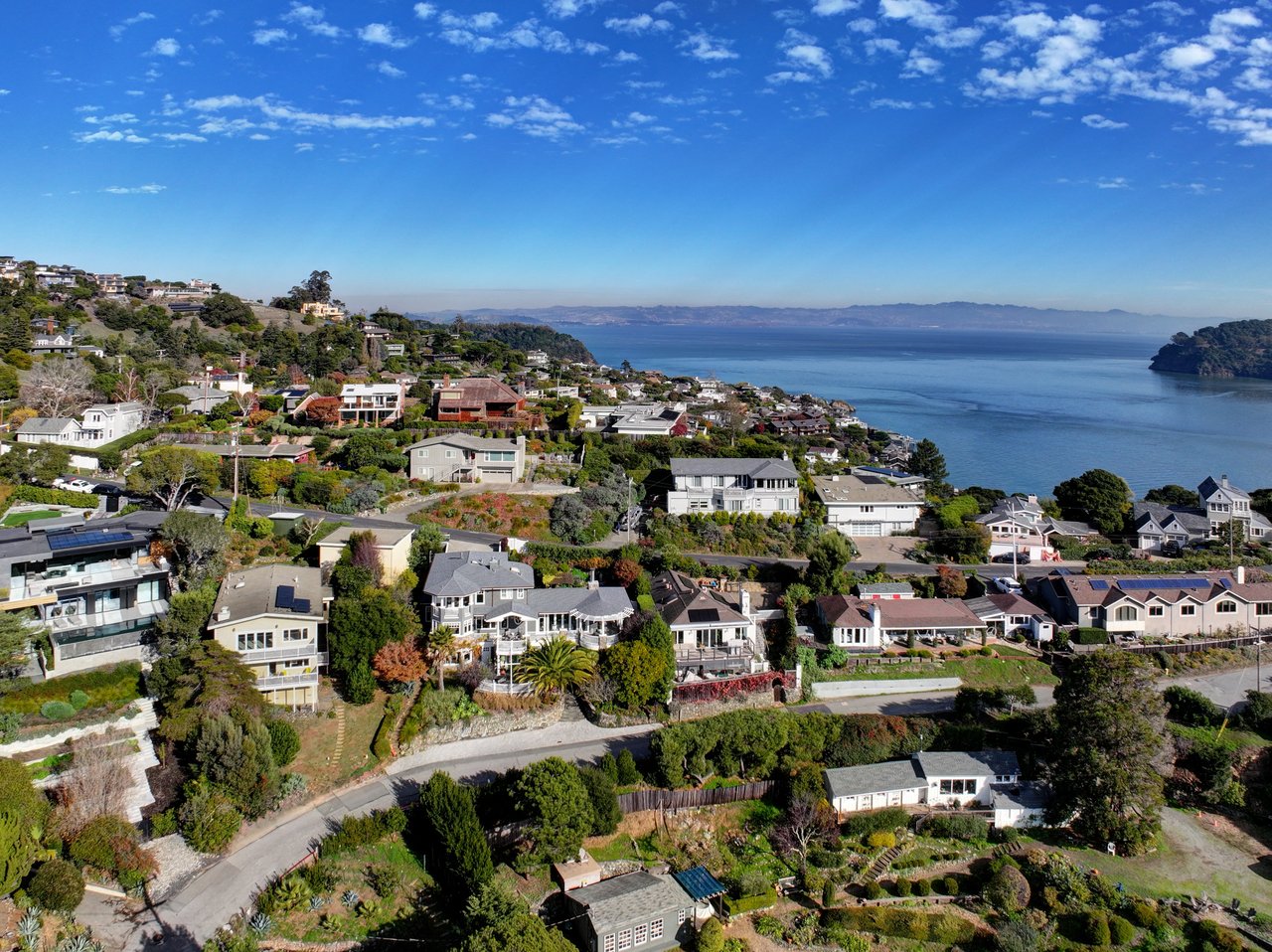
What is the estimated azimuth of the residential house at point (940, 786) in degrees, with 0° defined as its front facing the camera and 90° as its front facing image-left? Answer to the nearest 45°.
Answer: approximately 0°

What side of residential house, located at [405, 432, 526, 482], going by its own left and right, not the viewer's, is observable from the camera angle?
front

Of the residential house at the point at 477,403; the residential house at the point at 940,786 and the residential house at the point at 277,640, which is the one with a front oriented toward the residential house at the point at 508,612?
the residential house at the point at 477,403

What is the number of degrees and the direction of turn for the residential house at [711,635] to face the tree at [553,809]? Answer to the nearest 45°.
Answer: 0° — it already faces it

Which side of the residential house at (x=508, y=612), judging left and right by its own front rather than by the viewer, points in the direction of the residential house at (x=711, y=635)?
left

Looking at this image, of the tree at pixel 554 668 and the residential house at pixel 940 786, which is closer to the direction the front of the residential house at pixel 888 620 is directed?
the residential house

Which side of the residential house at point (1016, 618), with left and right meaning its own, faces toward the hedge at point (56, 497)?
right

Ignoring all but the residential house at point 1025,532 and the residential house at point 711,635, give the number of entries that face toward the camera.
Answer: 2

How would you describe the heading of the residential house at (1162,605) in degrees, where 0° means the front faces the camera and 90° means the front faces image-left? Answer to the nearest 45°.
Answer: approximately 0°

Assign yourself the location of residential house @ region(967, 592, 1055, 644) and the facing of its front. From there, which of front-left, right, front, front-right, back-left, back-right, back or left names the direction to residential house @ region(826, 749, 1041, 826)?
front

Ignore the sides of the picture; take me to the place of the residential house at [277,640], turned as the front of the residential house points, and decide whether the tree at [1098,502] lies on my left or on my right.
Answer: on my left

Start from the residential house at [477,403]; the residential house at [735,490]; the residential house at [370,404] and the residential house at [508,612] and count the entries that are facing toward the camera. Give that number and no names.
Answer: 4

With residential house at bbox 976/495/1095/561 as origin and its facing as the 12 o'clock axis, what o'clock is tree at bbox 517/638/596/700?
The tree is roughly at 1 o'clock from the residential house.

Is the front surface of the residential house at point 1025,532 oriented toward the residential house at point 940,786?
yes

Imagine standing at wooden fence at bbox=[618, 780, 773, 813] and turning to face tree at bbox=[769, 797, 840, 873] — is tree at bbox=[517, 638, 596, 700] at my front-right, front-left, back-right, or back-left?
back-left

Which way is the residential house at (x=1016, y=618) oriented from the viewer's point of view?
toward the camera

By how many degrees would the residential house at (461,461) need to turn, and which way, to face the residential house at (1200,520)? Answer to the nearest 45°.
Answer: approximately 90° to its left

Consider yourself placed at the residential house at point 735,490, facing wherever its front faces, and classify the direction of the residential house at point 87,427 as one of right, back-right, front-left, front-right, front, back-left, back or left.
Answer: right
